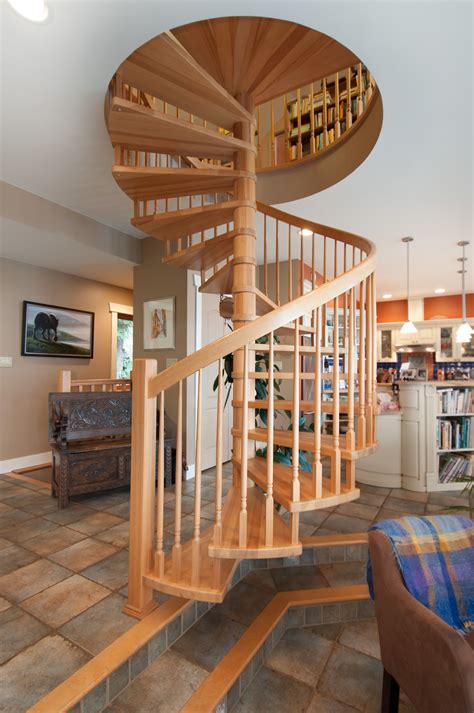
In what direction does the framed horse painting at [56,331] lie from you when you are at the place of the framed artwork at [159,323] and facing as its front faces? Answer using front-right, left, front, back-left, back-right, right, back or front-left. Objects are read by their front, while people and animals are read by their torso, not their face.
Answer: right

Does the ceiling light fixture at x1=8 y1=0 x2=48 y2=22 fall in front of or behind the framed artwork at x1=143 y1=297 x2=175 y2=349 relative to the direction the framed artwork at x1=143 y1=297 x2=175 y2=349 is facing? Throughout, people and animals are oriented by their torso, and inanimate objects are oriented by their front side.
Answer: in front

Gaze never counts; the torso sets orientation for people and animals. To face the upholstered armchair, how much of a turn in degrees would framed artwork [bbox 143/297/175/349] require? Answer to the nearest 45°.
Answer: approximately 45° to its left

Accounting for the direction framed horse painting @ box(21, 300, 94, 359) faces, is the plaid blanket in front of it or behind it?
in front

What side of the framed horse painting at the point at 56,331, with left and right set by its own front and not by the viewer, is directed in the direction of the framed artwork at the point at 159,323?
front

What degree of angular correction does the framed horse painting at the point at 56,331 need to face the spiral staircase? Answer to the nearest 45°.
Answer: approximately 45° to its right

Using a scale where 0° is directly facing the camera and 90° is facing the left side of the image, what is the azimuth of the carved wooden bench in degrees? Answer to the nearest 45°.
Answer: approximately 315°

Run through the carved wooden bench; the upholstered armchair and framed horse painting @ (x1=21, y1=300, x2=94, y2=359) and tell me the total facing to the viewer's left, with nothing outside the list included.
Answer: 0

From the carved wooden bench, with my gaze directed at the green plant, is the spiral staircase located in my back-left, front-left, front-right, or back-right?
front-right

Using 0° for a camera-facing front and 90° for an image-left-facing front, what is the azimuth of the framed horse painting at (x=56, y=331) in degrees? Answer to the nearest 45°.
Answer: approximately 315°

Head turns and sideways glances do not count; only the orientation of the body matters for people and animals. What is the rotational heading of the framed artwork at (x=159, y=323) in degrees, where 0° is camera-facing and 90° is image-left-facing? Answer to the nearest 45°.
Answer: approximately 45°

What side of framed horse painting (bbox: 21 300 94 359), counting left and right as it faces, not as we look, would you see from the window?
left
